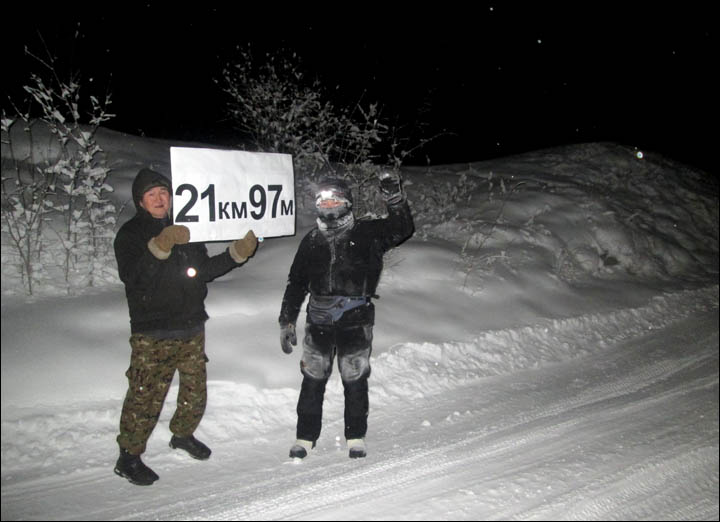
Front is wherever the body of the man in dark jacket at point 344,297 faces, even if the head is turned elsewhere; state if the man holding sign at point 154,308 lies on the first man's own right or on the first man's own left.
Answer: on the first man's own right

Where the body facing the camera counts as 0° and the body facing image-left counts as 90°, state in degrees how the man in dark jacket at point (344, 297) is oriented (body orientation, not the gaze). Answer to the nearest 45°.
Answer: approximately 0°

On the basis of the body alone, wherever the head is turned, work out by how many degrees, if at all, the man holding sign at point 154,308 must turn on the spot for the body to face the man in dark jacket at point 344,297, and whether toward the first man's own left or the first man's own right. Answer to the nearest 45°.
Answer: approximately 45° to the first man's own left

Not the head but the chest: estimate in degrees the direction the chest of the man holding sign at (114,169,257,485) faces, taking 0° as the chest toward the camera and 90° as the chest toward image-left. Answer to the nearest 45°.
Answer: approximately 315°
